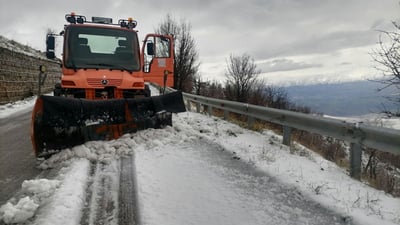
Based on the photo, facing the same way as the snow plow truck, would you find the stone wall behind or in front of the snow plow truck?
behind

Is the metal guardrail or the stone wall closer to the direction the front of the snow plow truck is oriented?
the metal guardrail

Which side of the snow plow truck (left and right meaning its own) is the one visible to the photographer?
front
